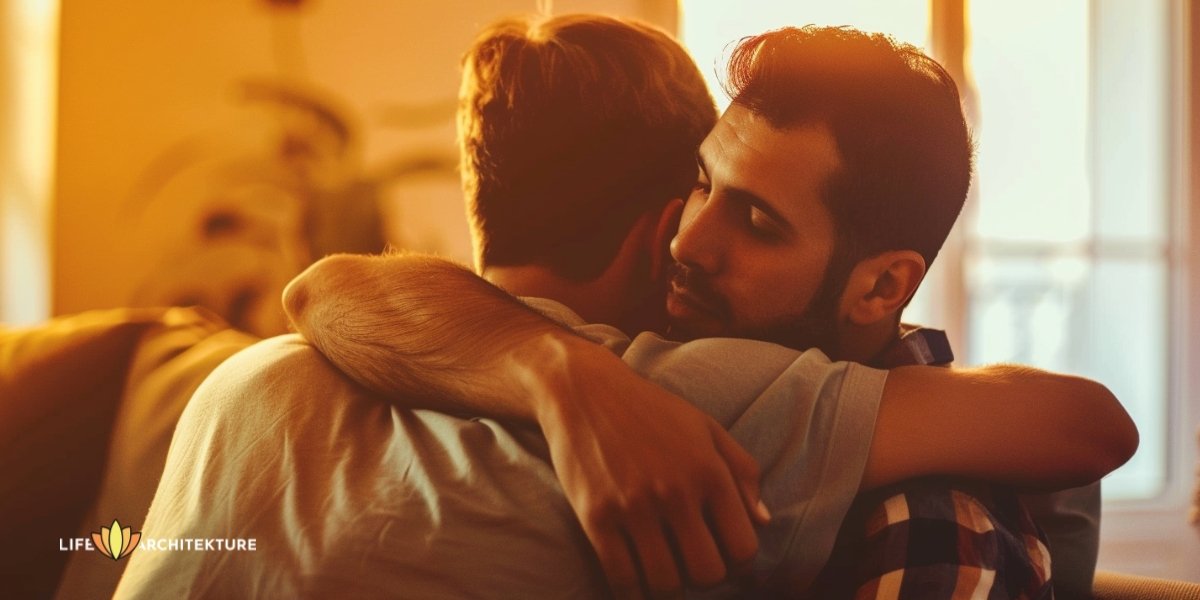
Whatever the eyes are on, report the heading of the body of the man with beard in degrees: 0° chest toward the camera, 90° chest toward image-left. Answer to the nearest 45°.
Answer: approximately 45°

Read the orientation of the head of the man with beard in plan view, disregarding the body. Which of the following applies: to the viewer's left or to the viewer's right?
to the viewer's left
